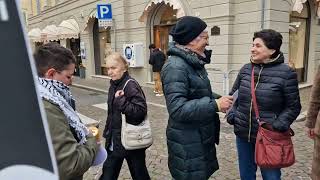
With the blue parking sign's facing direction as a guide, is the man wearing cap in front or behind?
in front

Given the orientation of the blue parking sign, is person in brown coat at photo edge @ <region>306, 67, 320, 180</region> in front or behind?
in front

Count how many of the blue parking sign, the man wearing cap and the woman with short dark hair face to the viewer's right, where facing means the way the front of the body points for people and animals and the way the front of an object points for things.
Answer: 1

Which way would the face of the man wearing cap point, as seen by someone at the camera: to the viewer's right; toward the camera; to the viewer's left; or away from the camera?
to the viewer's right

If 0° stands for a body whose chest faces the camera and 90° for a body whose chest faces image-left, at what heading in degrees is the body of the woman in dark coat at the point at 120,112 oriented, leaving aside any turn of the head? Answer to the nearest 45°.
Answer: approximately 45°

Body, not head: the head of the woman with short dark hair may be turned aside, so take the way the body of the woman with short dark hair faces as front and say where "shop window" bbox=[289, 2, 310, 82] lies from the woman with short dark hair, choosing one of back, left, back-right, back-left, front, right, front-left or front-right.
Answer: back-right

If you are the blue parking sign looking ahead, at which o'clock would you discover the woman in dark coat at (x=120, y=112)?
The woman in dark coat is roughly at 12 o'clock from the blue parking sign.

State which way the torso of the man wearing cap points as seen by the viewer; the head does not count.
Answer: to the viewer's right

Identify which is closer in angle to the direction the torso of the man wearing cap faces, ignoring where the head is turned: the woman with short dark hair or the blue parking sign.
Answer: the woman with short dark hair
